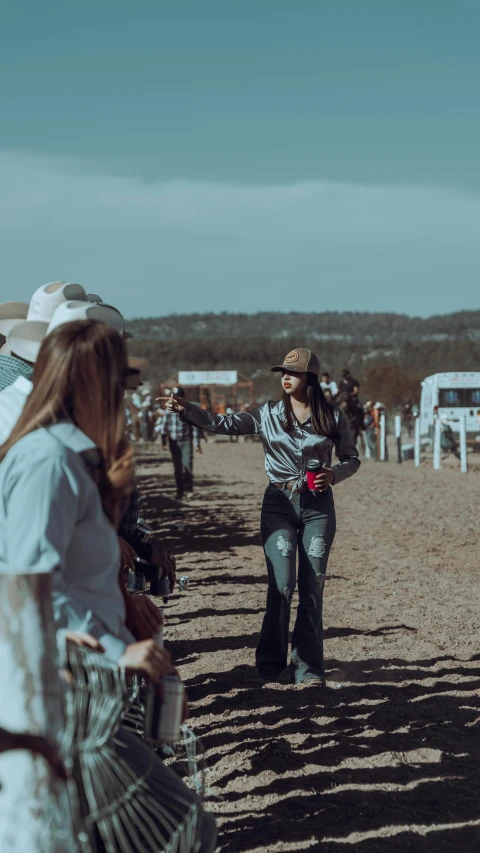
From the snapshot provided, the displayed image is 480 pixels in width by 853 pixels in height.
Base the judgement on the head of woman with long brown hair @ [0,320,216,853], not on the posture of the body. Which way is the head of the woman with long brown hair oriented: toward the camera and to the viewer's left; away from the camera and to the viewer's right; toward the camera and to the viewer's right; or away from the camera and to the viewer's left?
away from the camera and to the viewer's right

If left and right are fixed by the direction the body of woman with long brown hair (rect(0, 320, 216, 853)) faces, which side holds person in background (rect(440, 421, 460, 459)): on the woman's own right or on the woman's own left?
on the woman's own left

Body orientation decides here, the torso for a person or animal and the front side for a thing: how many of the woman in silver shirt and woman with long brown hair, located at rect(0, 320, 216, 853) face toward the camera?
1

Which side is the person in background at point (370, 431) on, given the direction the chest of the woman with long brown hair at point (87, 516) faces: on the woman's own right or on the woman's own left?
on the woman's own left

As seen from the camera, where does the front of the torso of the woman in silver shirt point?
toward the camera

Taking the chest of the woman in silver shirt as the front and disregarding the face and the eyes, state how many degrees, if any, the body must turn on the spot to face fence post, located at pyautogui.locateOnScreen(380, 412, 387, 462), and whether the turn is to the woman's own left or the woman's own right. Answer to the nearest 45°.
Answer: approximately 180°

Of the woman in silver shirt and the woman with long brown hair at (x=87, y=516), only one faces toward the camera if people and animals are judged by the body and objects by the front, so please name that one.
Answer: the woman in silver shirt

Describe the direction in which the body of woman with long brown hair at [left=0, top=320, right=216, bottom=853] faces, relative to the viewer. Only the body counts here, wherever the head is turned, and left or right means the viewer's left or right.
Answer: facing to the right of the viewer

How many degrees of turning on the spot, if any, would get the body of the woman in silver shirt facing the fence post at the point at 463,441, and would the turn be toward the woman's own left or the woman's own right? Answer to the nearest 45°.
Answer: approximately 180°
